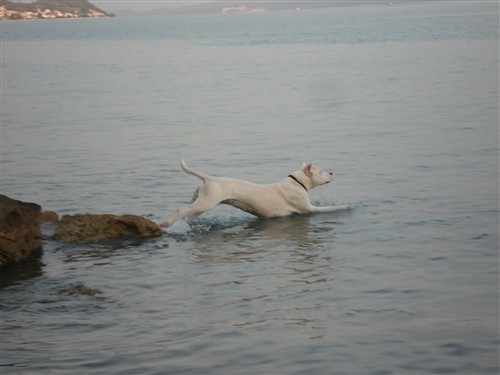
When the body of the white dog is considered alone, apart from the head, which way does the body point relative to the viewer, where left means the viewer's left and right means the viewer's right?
facing to the right of the viewer

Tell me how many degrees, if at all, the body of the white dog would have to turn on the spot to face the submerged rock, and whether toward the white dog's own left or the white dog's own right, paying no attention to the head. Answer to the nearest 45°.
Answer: approximately 135° to the white dog's own right

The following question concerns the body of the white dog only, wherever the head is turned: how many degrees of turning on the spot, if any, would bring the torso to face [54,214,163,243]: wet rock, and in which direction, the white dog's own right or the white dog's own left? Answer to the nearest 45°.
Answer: approximately 135° to the white dog's own right

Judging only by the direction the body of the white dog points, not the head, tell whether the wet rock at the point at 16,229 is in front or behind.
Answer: behind

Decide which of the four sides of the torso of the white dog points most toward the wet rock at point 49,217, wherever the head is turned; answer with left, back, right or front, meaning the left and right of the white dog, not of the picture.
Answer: back

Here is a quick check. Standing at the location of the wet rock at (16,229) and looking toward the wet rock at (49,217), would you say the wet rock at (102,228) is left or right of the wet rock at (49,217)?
right
